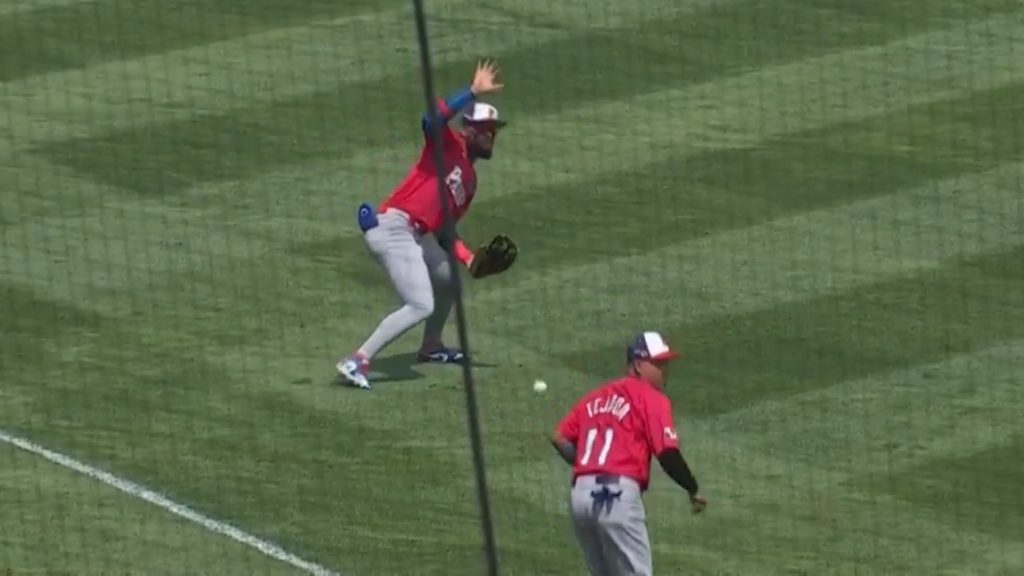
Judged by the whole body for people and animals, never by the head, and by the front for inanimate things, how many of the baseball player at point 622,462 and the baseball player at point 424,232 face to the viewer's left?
0

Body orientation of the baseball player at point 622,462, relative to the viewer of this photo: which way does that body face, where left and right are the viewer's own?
facing away from the viewer and to the right of the viewer

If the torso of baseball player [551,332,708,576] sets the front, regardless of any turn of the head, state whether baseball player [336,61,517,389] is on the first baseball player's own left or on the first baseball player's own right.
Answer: on the first baseball player's own left

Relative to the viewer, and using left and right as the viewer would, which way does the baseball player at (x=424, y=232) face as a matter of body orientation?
facing to the right of the viewer

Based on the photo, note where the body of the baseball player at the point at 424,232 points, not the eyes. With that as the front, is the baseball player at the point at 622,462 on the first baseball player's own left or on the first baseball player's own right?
on the first baseball player's own right
